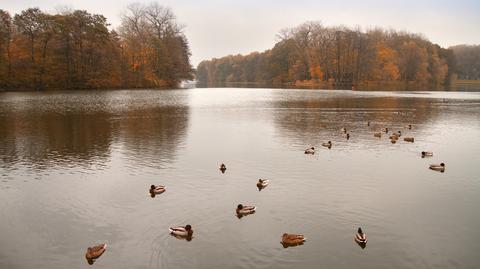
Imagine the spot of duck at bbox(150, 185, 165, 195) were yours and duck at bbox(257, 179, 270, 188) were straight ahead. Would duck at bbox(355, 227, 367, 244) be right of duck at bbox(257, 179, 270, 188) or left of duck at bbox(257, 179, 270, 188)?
right

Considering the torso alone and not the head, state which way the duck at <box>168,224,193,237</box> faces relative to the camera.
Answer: to the viewer's right

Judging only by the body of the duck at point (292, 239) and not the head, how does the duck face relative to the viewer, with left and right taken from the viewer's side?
facing to the left of the viewer

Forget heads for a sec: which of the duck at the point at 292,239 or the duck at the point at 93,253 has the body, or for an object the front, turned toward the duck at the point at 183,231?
the duck at the point at 292,239

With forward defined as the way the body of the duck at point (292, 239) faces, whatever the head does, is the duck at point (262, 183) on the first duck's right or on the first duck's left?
on the first duck's right

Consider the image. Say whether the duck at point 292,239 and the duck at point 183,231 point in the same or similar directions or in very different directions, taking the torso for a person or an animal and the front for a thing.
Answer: very different directions

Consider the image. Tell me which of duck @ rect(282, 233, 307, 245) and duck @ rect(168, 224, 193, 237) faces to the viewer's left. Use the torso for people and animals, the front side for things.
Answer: duck @ rect(282, 233, 307, 245)

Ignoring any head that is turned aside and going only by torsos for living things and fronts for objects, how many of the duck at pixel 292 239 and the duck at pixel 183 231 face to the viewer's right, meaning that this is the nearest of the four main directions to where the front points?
1

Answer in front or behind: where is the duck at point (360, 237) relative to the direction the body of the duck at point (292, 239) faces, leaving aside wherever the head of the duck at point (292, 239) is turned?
behind
